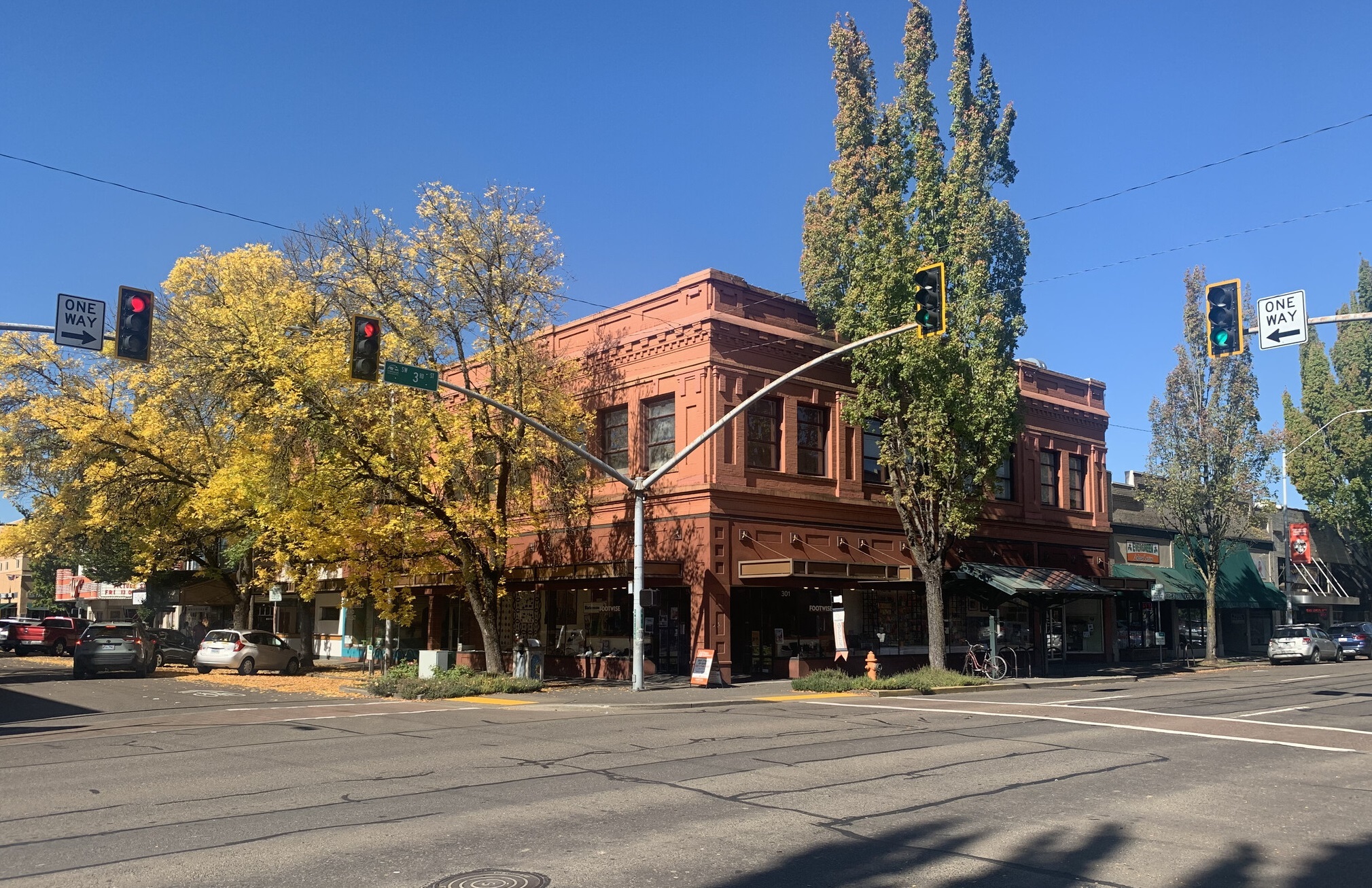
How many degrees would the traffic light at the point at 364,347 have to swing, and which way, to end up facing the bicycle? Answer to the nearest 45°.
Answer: approximately 90° to its left

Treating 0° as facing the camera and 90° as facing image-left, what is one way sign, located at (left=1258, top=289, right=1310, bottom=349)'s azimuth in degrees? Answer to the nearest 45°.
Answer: approximately 0°

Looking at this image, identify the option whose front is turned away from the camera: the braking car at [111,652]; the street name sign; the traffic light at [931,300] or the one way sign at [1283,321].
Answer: the braking car

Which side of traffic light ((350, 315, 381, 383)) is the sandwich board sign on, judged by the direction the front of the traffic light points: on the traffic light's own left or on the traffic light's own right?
on the traffic light's own left

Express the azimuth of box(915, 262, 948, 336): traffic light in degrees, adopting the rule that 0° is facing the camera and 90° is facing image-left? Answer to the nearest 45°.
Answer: approximately 45°

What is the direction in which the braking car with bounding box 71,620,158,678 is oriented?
away from the camera

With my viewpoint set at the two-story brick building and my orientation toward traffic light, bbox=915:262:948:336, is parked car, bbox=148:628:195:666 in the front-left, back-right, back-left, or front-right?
back-right

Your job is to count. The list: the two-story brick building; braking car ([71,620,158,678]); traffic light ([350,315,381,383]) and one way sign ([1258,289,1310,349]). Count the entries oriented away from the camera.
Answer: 1

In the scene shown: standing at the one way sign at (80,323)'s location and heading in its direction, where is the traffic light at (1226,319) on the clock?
The traffic light is roughly at 10 o'clock from the one way sign.
